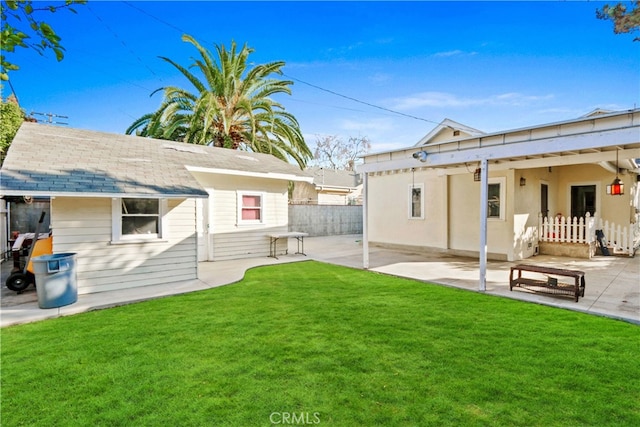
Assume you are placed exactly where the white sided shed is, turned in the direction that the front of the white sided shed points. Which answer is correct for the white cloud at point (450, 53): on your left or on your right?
on your left

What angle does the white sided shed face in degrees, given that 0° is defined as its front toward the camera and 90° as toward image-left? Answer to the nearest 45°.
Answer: approximately 315°

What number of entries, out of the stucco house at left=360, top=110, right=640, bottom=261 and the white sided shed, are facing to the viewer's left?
0
